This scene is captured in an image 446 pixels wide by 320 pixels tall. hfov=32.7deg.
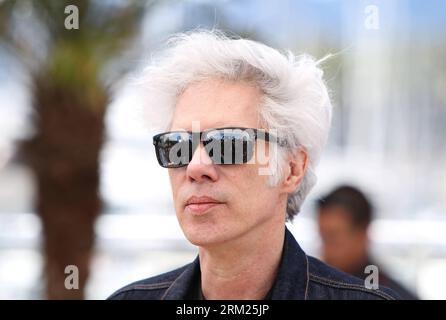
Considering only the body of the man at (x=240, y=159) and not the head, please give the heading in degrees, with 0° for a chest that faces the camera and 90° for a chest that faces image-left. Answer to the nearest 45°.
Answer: approximately 45°

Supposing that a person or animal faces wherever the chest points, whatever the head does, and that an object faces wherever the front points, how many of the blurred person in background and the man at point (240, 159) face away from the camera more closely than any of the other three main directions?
0

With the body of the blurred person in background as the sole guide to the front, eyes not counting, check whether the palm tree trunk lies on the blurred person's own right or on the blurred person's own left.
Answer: on the blurred person's own right

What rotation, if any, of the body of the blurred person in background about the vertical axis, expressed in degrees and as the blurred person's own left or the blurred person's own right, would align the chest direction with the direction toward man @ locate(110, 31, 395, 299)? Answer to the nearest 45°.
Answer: approximately 45° to the blurred person's own left

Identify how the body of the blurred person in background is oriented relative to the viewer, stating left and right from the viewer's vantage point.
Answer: facing the viewer and to the left of the viewer

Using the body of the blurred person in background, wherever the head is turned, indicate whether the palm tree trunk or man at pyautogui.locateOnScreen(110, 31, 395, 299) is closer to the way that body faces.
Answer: the man

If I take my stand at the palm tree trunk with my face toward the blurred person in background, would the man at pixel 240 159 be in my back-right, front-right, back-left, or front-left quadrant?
front-right

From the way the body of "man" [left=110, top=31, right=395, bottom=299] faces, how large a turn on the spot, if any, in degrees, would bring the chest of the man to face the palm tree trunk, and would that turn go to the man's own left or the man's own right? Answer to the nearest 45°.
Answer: approximately 135° to the man's own right

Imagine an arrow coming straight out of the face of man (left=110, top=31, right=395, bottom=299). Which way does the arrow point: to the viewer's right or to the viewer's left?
to the viewer's left

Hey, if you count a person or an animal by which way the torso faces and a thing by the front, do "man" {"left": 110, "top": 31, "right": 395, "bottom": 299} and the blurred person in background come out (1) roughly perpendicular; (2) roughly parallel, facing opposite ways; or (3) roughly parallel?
roughly parallel
